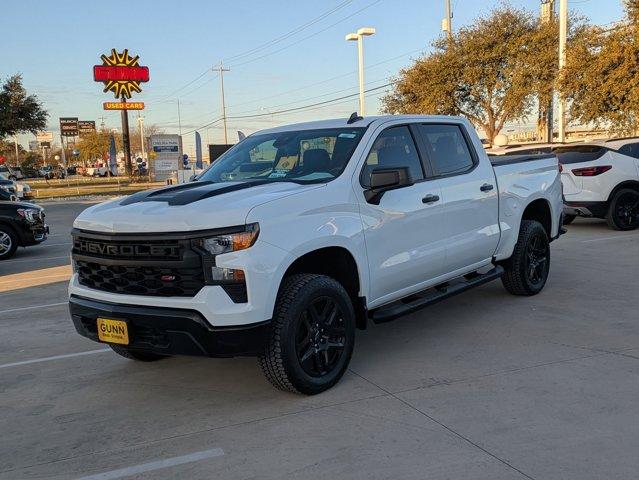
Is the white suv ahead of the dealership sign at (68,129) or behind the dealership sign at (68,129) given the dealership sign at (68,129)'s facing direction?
ahead

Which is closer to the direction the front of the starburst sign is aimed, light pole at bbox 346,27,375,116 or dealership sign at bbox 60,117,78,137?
the light pole

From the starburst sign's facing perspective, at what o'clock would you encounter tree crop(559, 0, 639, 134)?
The tree is roughly at 11 o'clock from the starburst sign.

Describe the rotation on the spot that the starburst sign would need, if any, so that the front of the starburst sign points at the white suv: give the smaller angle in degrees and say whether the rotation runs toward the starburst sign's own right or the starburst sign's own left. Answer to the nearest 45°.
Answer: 0° — it already faces it

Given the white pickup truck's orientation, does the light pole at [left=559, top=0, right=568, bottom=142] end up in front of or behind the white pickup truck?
behind

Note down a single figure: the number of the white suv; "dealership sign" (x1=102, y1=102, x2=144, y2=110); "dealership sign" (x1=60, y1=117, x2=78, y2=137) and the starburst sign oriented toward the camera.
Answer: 3

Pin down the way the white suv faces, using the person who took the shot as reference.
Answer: facing away from the viewer and to the right of the viewer

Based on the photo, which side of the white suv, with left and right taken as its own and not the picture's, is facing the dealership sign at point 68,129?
left

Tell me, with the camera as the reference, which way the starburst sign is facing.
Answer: facing the viewer

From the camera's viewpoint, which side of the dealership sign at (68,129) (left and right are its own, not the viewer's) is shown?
front

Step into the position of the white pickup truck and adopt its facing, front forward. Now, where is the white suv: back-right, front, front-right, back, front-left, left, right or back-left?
back

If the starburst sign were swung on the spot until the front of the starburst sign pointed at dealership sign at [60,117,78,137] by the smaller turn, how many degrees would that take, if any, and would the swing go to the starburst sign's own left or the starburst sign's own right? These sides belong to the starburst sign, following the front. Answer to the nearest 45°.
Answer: approximately 135° to the starburst sign's own right

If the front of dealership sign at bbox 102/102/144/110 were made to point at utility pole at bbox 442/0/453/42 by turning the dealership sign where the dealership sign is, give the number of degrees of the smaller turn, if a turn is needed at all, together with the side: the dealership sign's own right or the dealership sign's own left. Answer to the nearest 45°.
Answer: approximately 45° to the dealership sign's own left

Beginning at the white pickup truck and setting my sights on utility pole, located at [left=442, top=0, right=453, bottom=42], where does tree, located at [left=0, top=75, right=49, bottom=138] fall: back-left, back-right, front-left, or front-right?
front-left

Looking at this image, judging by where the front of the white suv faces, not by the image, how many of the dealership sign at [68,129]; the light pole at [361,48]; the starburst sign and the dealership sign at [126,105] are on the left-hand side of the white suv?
4

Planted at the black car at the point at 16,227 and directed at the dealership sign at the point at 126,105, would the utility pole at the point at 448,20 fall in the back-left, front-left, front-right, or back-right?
front-right

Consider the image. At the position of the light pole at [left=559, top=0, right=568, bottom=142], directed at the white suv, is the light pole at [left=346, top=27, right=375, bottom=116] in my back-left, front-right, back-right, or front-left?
back-right
